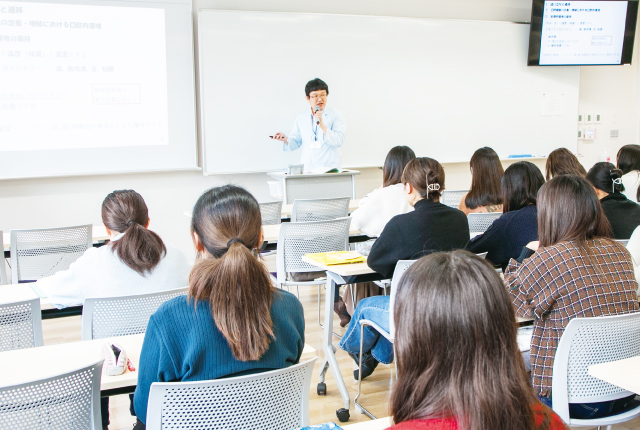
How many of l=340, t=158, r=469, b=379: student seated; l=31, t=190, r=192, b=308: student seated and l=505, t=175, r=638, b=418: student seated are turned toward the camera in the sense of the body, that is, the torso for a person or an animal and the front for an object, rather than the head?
0

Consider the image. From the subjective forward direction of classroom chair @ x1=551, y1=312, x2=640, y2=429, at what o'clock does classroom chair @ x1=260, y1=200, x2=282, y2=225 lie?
classroom chair @ x1=260, y1=200, x2=282, y2=225 is roughly at 12 o'clock from classroom chair @ x1=551, y1=312, x2=640, y2=429.

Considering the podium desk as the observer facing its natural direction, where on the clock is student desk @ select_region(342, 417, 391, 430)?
The student desk is roughly at 12 o'clock from the podium desk.

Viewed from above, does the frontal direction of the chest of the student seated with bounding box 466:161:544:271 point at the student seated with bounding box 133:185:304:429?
no

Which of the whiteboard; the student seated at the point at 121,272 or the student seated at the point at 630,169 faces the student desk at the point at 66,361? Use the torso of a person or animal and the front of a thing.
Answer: the whiteboard

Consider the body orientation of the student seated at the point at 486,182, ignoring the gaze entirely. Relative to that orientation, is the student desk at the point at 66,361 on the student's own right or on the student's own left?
on the student's own left

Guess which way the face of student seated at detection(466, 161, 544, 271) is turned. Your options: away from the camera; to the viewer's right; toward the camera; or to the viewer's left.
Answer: away from the camera

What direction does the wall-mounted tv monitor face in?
toward the camera

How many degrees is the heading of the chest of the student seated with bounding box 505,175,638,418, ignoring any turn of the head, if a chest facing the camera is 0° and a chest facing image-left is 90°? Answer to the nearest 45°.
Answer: approximately 135°

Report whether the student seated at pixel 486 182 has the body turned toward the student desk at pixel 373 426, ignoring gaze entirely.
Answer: no

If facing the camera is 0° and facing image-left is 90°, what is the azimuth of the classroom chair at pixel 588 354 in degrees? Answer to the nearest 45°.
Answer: approximately 135°

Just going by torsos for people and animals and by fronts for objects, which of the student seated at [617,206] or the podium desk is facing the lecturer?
the student seated

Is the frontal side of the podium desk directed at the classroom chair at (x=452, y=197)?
no

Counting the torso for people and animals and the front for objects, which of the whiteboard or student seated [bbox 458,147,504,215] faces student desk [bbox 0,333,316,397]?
the whiteboard

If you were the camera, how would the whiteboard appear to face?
facing the viewer

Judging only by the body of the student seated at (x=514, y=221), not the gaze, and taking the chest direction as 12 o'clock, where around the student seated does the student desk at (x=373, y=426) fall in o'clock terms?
The student desk is roughly at 8 o'clock from the student seated.

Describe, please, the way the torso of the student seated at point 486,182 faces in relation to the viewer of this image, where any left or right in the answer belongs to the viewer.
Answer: facing away from the viewer and to the left of the viewer

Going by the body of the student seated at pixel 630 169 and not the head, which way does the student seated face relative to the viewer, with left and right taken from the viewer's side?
facing away from the viewer and to the left of the viewer

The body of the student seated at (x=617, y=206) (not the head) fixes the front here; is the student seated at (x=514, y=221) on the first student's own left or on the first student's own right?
on the first student's own left
